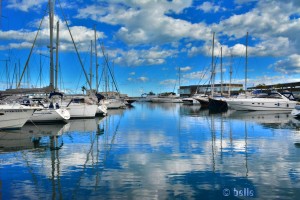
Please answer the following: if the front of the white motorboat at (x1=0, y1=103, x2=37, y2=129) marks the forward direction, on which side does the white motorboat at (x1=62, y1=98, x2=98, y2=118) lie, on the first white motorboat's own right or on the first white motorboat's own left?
on the first white motorboat's own left

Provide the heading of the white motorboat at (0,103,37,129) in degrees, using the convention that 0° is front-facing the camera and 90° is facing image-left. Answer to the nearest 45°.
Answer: approximately 270°
